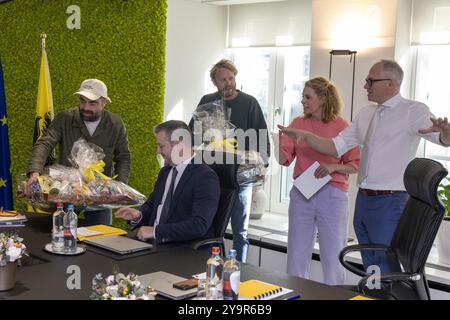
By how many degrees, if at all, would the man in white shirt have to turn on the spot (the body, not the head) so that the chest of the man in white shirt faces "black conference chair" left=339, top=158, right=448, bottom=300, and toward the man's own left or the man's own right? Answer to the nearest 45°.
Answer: approximately 45° to the man's own left

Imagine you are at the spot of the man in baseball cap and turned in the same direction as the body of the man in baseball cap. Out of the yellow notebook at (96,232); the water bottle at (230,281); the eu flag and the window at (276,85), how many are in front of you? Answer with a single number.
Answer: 2

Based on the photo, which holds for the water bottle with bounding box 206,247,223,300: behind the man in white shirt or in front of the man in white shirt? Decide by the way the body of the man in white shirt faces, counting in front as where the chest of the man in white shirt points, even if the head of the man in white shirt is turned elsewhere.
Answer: in front

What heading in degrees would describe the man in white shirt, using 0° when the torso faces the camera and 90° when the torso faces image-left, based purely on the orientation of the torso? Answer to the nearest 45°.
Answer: approximately 45°

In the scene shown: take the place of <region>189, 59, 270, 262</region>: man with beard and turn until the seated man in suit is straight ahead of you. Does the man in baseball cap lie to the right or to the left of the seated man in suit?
right

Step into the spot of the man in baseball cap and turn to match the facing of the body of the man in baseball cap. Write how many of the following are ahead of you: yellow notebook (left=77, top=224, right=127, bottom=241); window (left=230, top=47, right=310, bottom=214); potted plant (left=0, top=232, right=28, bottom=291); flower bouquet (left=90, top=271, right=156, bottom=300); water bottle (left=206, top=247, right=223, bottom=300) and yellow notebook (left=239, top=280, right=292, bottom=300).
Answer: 5

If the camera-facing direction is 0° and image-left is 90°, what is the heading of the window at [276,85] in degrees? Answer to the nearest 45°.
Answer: approximately 0°

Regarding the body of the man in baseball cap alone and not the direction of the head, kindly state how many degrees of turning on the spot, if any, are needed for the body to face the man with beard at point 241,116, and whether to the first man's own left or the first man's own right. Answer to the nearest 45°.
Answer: approximately 90° to the first man's own left

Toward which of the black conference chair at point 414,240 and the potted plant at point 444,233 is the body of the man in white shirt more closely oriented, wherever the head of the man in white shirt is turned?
the black conference chair

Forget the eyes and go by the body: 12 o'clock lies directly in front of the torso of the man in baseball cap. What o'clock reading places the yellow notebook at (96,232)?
The yellow notebook is roughly at 12 o'clock from the man in baseball cap.

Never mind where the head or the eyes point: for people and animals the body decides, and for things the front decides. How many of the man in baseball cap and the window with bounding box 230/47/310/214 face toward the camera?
2

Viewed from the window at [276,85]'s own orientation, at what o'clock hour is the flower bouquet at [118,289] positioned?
The flower bouquet is roughly at 12 o'clock from the window.

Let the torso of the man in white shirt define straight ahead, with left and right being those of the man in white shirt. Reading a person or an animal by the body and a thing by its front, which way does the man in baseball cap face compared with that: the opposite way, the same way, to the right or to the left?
to the left

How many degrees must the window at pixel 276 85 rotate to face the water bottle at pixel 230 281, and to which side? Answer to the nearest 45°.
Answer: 0° — it already faces it

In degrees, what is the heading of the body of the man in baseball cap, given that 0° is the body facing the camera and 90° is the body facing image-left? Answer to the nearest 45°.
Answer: approximately 0°

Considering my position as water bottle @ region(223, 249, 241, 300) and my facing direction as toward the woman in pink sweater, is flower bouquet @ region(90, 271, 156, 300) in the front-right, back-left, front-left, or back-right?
back-left
